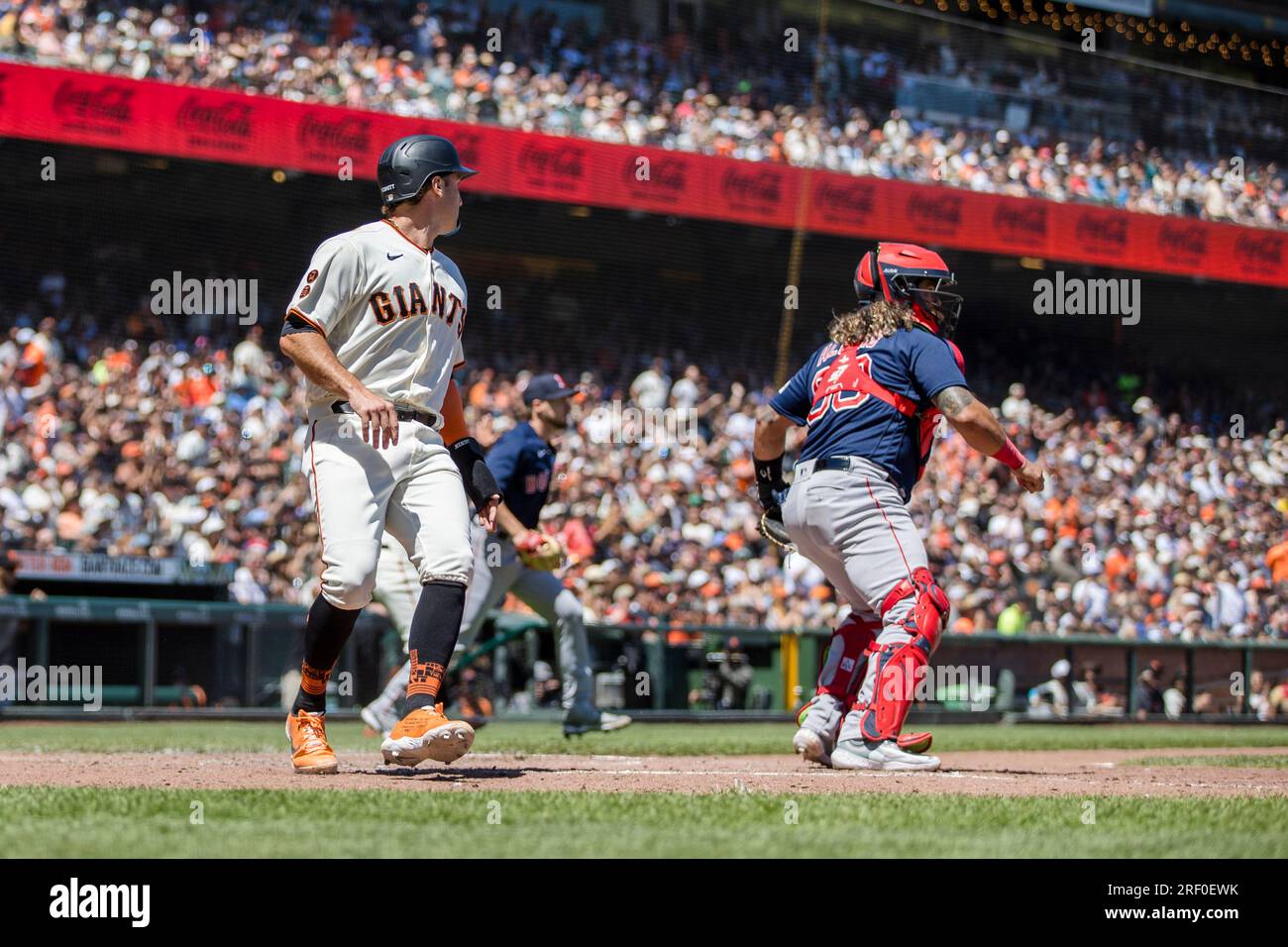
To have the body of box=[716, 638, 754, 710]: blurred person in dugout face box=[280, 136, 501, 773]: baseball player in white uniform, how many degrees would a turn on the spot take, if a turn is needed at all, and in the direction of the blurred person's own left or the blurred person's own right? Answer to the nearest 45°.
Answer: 0° — they already face them

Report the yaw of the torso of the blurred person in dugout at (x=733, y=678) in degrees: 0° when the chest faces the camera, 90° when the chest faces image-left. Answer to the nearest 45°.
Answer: approximately 0°

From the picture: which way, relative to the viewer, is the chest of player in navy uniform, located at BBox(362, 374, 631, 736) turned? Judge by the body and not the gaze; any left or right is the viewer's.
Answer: facing to the right of the viewer

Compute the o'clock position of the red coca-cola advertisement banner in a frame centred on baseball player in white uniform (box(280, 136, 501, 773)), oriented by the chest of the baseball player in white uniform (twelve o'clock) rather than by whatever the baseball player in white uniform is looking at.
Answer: The red coca-cola advertisement banner is roughly at 8 o'clock from the baseball player in white uniform.

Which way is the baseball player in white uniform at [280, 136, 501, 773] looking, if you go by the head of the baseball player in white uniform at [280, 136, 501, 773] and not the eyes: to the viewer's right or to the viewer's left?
to the viewer's right

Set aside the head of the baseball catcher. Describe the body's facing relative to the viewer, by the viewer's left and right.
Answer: facing away from the viewer and to the right of the viewer

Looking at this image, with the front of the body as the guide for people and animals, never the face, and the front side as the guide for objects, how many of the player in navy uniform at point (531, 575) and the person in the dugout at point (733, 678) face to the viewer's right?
1
